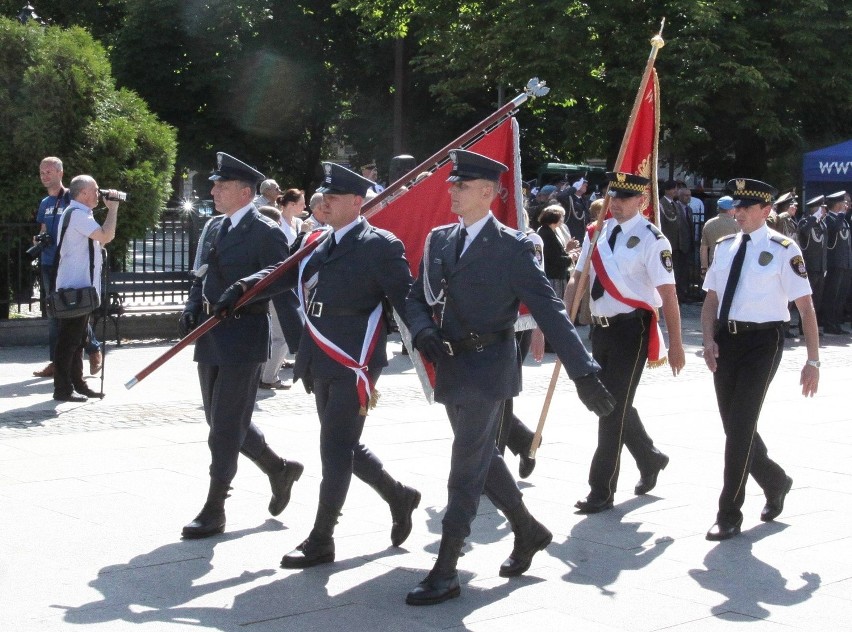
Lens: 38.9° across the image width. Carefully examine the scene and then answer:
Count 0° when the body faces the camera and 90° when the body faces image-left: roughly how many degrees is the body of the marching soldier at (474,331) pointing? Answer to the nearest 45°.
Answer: approximately 45°

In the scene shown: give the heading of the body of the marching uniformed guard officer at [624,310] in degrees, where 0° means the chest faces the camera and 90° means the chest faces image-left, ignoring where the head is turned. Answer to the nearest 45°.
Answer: approximately 45°

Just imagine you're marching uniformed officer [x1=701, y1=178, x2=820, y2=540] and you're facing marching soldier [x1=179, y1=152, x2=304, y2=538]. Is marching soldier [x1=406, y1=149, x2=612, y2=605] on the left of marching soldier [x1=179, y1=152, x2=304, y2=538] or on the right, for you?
left

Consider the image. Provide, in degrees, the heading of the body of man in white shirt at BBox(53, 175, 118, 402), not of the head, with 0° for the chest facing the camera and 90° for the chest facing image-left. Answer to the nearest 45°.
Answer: approximately 270°

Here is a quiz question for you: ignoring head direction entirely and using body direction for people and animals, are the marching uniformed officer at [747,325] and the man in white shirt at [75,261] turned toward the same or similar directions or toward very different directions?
very different directions

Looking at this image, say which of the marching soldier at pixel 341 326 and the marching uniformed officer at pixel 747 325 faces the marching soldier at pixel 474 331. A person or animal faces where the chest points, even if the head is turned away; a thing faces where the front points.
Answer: the marching uniformed officer at pixel 747 325

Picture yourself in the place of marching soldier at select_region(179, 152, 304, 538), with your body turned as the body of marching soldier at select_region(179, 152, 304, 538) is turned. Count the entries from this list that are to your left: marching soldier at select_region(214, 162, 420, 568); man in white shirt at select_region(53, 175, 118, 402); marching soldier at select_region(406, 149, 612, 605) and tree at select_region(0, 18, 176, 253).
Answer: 2

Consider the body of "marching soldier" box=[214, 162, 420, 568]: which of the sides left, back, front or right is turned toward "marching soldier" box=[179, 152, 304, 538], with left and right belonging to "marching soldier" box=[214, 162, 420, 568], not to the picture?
right

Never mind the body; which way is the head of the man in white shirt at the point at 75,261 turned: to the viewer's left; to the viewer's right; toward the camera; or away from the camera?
to the viewer's right

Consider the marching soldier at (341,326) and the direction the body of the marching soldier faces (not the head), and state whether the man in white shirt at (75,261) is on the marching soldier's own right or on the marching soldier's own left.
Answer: on the marching soldier's own right
